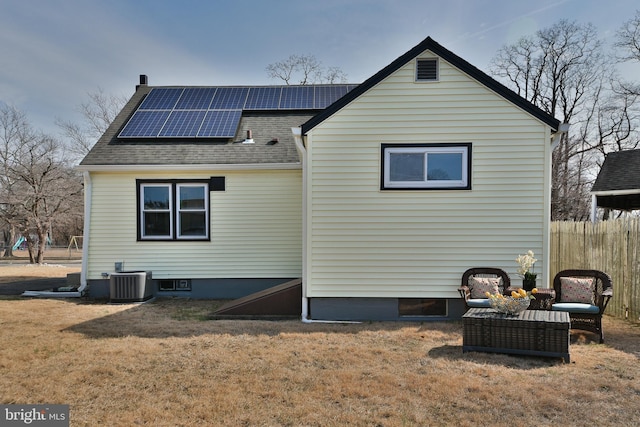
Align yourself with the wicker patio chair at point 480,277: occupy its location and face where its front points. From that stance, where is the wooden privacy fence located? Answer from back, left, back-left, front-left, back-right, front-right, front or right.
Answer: back-left

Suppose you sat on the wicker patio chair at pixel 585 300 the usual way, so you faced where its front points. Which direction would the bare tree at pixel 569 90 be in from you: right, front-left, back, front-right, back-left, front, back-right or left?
back-right

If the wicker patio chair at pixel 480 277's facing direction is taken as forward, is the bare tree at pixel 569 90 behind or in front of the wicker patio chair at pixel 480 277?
behind

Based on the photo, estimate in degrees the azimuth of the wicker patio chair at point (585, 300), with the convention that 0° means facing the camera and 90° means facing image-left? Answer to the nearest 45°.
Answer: approximately 45°

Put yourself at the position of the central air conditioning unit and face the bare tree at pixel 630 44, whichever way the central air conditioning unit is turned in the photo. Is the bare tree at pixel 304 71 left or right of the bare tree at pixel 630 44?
left

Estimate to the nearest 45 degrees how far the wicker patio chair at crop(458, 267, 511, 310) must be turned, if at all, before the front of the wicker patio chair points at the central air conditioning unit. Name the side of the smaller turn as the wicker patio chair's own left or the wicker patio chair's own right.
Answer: approximately 90° to the wicker patio chair's own right
